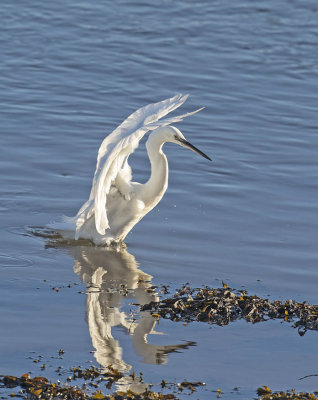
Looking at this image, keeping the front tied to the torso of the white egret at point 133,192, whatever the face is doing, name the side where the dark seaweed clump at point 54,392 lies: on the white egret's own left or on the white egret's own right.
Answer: on the white egret's own right

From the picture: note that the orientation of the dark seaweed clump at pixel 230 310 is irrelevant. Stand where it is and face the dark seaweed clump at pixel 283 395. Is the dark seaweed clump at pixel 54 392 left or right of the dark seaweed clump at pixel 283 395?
right

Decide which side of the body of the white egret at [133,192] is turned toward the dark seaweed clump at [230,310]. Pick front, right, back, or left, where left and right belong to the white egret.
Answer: right

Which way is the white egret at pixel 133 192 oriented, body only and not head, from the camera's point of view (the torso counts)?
to the viewer's right

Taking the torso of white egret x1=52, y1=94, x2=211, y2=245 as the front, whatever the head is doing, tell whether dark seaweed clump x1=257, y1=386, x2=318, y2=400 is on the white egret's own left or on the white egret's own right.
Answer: on the white egret's own right
